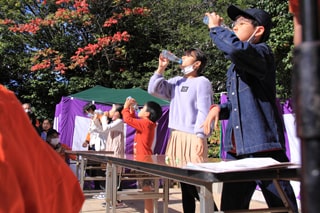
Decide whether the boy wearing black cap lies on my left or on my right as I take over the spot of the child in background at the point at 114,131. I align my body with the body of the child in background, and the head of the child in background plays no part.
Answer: on my left

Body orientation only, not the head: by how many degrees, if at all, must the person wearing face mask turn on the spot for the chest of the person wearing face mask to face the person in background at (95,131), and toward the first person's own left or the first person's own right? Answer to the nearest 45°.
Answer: approximately 90° to the first person's own right

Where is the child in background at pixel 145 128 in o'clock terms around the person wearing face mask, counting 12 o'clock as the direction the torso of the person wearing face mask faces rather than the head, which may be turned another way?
The child in background is roughly at 4 o'clock from the person wearing face mask.

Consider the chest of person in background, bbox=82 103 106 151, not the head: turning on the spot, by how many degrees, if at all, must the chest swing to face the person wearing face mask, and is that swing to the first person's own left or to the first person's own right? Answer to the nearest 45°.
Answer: approximately 45° to the first person's own left

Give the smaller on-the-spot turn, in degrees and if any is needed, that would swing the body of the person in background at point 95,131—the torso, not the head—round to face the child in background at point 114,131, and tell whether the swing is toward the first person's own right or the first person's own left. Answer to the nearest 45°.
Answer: approximately 45° to the first person's own left

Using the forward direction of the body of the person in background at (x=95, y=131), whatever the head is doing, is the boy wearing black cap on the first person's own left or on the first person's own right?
on the first person's own left
